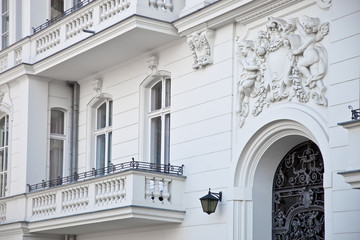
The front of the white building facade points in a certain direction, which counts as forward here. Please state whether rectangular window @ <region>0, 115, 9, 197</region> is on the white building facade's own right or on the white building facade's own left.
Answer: on the white building facade's own right

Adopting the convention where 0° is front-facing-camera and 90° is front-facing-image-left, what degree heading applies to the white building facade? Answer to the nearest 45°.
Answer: approximately 45°

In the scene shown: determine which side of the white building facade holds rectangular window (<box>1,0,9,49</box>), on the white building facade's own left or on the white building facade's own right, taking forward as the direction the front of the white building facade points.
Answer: on the white building facade's own right
